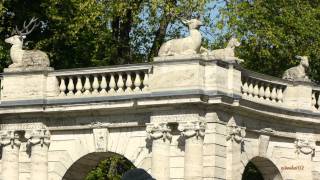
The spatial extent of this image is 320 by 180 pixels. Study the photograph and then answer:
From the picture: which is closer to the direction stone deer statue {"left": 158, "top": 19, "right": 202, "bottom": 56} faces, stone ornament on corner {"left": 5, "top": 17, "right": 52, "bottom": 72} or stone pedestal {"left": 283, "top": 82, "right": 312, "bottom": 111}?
the stone pedestal

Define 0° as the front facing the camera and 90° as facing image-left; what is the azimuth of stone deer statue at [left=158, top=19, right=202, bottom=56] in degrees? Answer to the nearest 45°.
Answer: approximately 270°

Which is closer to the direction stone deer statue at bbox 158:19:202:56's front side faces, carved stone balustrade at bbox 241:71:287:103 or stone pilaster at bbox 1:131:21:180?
the carved stone balustrade

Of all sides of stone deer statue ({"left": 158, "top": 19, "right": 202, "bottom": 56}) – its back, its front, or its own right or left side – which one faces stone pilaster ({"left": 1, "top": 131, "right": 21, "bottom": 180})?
back
